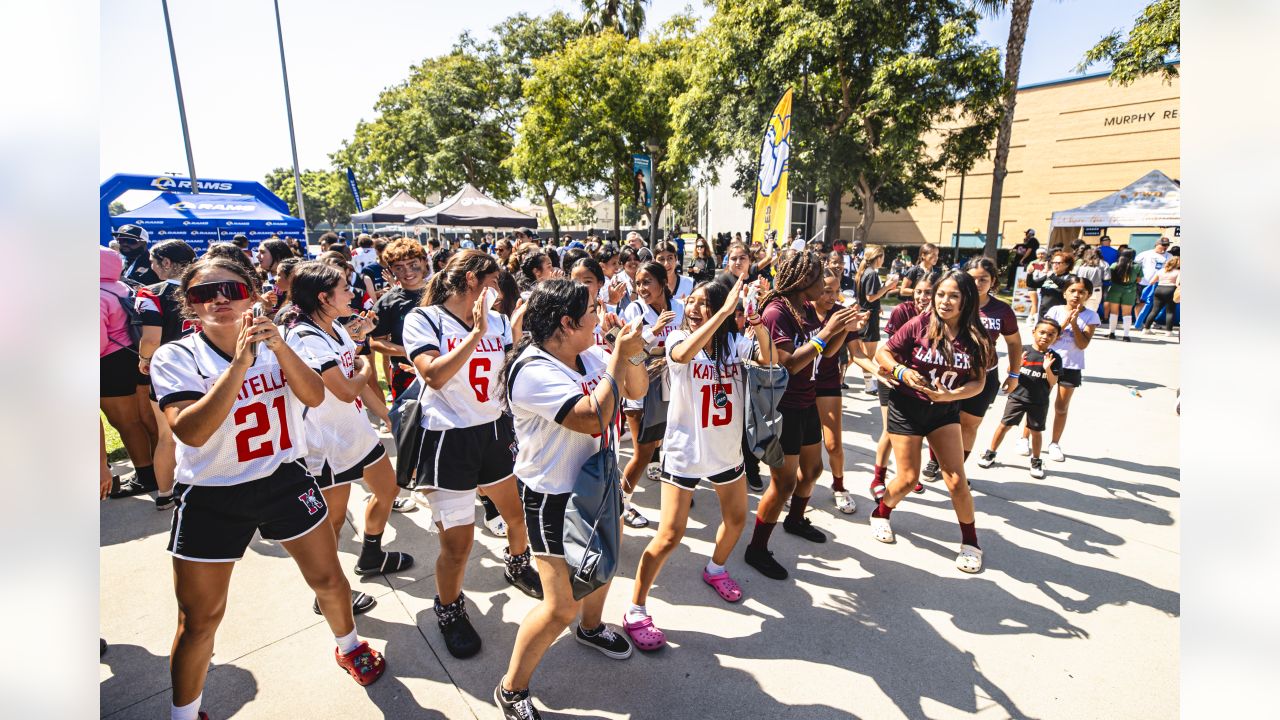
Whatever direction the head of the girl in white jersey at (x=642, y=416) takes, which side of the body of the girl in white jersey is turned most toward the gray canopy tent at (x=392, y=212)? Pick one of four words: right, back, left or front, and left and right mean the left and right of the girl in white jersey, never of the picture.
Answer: back

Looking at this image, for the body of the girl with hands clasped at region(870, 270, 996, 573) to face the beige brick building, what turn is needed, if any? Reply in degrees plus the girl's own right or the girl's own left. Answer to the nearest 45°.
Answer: approximately 180°

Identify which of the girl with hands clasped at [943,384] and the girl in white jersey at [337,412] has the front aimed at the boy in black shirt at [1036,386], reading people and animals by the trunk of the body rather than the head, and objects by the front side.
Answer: the girl in white jersey

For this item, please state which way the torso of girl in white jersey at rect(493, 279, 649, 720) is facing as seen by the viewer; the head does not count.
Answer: to the viewer's right

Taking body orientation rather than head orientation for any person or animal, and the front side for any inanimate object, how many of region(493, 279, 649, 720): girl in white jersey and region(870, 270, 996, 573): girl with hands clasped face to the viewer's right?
1

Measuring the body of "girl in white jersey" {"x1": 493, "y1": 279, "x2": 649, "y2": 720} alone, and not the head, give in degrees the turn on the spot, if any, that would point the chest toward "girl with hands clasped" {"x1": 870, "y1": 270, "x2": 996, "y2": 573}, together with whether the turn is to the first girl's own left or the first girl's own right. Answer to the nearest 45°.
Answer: approximately 45° to the first girl's own left

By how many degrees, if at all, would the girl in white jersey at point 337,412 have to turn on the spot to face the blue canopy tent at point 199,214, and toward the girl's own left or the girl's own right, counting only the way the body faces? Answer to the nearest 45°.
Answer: approximately 90° to the girl's own left

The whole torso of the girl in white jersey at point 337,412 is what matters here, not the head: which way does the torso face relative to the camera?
to the viewer's right

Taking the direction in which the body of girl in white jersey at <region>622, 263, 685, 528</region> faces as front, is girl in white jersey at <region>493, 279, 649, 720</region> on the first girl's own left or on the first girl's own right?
on the first girl's own right

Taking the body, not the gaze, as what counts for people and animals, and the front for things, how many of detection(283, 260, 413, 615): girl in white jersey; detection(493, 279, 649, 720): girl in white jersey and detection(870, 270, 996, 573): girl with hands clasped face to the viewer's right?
2

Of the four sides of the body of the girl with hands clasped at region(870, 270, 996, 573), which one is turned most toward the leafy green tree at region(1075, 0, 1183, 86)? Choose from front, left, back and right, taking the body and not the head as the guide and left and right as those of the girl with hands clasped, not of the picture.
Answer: back

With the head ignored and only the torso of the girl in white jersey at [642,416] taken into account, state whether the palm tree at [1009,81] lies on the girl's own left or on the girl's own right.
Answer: on the girl's own left

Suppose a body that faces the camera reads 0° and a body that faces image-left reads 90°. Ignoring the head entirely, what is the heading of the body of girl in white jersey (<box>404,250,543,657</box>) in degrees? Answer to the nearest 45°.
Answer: approximately 315°
